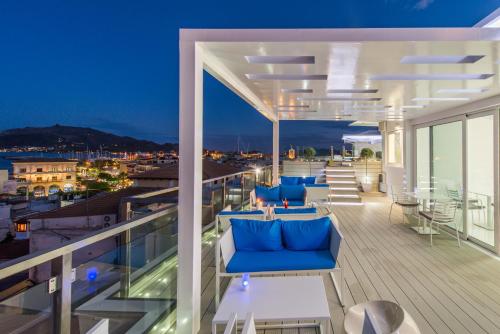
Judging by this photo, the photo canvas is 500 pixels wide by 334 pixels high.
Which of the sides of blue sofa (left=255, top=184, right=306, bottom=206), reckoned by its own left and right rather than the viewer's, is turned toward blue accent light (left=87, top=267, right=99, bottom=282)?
front

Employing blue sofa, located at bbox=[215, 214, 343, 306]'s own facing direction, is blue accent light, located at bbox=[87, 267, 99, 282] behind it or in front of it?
in front

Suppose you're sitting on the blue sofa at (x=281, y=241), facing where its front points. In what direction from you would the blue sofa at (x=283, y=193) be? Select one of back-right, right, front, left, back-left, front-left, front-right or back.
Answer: back

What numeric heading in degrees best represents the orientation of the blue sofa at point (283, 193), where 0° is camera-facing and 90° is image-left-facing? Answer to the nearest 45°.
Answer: approximately 0°

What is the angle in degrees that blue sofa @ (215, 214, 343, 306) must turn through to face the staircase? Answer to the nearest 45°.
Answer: approximately 180°

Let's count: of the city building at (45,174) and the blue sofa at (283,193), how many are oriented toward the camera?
2

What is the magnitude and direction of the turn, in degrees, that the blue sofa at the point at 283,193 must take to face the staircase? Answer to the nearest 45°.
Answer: approximately 135° to its left

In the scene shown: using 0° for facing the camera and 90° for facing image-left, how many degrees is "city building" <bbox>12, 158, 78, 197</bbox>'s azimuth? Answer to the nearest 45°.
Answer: approximately 0°
